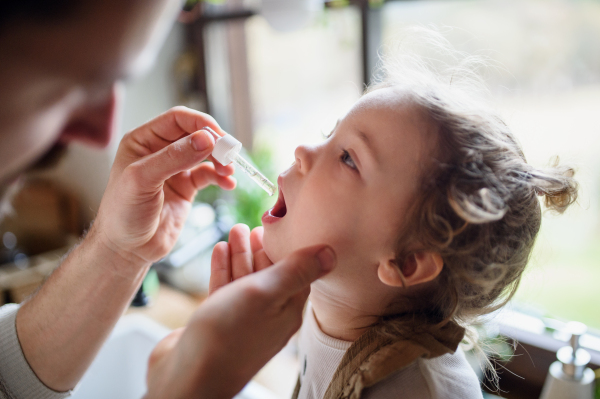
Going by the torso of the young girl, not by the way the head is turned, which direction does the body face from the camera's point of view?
to the viewer's left

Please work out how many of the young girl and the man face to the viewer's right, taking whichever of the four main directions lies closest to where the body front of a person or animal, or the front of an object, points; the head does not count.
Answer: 1

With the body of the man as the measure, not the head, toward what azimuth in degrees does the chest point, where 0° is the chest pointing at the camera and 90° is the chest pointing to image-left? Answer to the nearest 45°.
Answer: approximately 270°

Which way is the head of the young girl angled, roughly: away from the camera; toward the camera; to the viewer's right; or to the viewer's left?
to the viewer's left

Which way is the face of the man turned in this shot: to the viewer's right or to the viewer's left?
to the viewer's right

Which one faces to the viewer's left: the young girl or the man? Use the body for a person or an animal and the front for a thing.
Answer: the young girl
